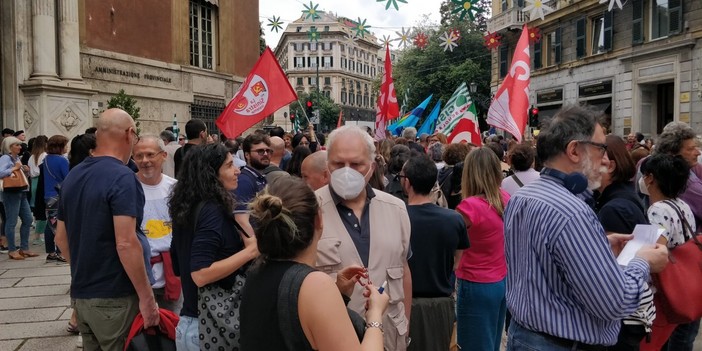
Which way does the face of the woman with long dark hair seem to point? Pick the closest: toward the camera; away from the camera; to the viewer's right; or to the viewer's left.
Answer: to the viewer's right

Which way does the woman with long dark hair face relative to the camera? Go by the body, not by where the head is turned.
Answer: to the viewer's right

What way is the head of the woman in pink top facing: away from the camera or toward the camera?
away from the camera

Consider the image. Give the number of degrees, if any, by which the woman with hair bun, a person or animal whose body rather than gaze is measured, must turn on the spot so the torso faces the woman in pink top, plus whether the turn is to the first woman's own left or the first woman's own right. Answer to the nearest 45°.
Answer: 0° — they already face them

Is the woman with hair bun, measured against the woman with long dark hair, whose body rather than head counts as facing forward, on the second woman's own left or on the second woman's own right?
on the second woman's own right

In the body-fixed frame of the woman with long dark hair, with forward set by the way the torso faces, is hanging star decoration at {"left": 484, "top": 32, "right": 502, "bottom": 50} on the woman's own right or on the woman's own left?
on the woman's own left

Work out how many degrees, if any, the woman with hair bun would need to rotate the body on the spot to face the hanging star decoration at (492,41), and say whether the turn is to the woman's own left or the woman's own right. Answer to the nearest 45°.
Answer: approximately 45° to the woman's own left

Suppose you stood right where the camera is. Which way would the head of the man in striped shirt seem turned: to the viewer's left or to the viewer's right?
to the viewer's right

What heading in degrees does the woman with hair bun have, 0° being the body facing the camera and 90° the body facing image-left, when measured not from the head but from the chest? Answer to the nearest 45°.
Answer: approximately 225°

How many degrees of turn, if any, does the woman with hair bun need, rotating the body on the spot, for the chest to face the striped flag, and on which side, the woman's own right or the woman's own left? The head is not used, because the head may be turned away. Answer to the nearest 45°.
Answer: approximately 45° to the woman's own left
